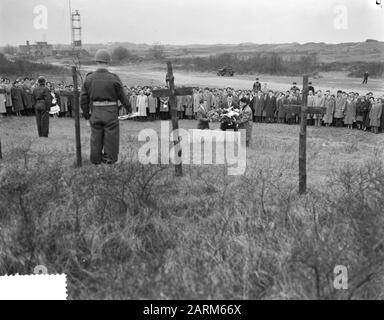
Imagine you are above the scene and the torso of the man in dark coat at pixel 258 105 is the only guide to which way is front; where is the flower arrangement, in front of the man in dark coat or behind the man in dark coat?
in front

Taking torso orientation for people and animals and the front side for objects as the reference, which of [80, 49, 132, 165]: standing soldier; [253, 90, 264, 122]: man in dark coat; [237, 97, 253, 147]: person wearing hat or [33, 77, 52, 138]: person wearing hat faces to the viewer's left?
[237, 97, 253, 147]: person wearing hat

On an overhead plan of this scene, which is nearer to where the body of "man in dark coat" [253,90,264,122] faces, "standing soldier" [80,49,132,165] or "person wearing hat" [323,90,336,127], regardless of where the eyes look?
the standing soldier

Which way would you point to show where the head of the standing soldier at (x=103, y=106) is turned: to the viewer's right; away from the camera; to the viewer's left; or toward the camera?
away from the camera

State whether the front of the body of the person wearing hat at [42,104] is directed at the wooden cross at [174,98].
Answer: no

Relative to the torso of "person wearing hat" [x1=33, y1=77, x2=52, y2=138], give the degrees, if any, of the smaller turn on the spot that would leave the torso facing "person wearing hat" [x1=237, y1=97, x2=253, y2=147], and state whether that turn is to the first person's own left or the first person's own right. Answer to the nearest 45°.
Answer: approximately 90° to the first person's own right

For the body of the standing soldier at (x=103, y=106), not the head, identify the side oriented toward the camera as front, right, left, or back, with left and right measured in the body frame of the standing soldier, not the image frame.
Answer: back

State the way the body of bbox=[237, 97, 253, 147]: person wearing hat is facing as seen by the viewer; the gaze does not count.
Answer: to the viewer's left

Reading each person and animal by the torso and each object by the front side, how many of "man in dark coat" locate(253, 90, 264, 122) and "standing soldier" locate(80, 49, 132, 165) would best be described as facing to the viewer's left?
0

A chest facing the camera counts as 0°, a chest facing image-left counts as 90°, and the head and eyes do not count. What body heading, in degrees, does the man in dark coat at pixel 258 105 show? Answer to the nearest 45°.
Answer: approximately 0°

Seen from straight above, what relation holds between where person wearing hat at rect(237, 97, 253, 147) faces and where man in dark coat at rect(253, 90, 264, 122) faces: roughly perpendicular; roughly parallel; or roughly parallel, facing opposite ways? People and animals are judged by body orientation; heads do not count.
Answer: roughly perpendicular

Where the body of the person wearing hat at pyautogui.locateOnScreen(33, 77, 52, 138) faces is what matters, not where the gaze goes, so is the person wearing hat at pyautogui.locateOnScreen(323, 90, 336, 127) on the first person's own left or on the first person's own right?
on the first person's own right
